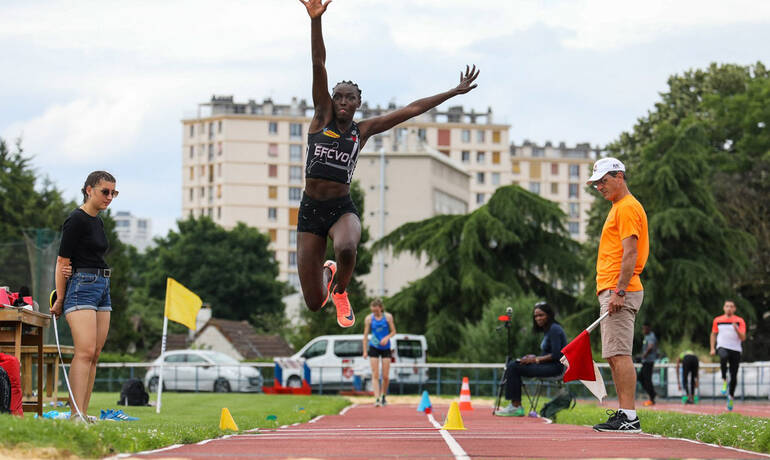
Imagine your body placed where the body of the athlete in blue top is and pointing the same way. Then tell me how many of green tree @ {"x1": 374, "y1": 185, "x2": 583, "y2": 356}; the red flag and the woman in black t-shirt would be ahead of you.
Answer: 2

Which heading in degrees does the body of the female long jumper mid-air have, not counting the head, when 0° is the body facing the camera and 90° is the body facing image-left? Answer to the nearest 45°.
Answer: approximately 0°

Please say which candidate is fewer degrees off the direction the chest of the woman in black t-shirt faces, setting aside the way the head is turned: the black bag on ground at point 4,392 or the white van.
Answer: the black bag on ground

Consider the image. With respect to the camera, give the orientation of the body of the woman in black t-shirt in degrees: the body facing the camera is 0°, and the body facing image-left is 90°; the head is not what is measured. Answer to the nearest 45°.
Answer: approximately 315°

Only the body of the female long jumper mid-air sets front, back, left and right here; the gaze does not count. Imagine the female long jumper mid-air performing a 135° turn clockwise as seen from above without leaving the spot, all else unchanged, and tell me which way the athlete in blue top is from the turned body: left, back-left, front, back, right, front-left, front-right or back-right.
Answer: front-right

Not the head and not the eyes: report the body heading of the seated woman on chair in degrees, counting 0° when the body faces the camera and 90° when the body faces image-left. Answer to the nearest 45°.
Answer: approximately 90°

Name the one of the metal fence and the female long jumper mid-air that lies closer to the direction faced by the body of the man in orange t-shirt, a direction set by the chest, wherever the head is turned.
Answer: the female long jumper mid-air

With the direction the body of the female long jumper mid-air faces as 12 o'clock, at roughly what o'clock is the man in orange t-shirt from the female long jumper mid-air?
The man in orange t-shirt is roughly at 9 o'clock from the female long jumper mid-air.

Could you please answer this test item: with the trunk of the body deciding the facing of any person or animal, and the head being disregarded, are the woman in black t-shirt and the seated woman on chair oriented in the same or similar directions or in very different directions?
very different directions

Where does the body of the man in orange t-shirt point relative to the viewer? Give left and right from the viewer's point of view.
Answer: facing to the left of the viewer

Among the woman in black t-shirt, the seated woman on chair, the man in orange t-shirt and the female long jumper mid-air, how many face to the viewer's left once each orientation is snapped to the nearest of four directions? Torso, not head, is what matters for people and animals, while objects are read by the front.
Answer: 2
